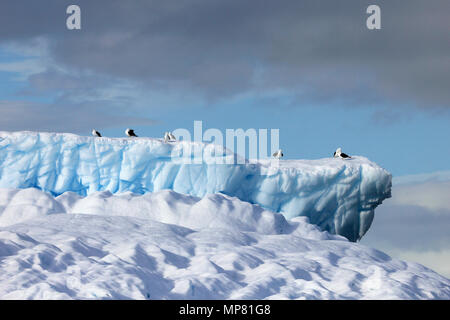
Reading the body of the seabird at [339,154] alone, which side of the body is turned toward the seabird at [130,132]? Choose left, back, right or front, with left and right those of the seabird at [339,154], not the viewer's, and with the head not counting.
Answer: front

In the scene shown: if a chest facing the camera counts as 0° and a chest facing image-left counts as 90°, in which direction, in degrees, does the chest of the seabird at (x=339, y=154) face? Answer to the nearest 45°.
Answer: approximately 90°

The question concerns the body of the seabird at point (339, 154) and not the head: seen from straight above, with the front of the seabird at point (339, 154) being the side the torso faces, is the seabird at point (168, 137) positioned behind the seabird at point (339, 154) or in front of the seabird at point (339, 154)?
in front

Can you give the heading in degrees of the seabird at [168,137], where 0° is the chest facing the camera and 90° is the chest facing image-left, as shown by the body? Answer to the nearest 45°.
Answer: approximately 90°
